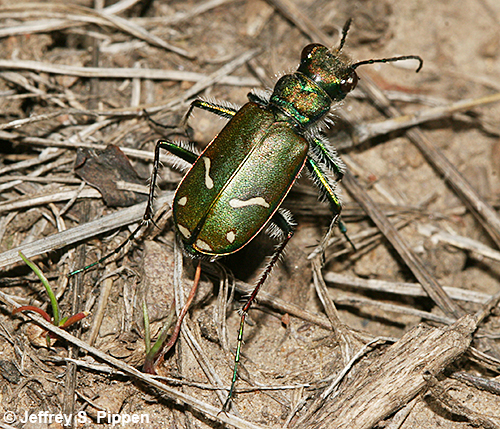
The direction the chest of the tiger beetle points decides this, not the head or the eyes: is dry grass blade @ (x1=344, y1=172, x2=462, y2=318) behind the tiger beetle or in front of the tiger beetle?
in front

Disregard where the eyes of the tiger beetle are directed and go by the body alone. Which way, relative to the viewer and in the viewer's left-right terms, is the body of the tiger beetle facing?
facing away from the viewer and to the right of the viewer

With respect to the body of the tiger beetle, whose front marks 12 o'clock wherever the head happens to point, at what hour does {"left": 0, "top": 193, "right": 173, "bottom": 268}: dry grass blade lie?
The dry grass blade is roughly at 8 o'clock from the tiger beetle.

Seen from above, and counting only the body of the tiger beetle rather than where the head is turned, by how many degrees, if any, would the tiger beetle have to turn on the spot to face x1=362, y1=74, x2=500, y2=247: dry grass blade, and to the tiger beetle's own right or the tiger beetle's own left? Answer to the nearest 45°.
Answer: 0° — it already faces it

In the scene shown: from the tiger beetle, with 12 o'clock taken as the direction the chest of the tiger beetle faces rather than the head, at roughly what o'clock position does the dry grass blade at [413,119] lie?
The dry grass blade is roughly at 12 o'clock from the tiger beetle.

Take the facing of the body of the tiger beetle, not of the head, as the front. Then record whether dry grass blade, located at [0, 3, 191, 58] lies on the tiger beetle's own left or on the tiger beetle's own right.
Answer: on the tiger beetle's own left
